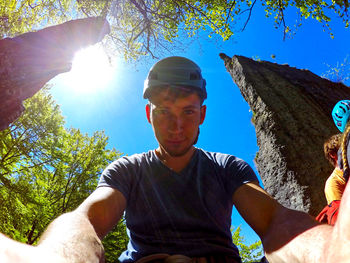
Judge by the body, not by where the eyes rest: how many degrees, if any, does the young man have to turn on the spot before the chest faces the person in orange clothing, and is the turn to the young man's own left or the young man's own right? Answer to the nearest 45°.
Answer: approximately 135° to the young man's own left

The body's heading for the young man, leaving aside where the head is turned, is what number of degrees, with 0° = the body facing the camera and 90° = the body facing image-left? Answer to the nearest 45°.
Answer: approximately 0°
